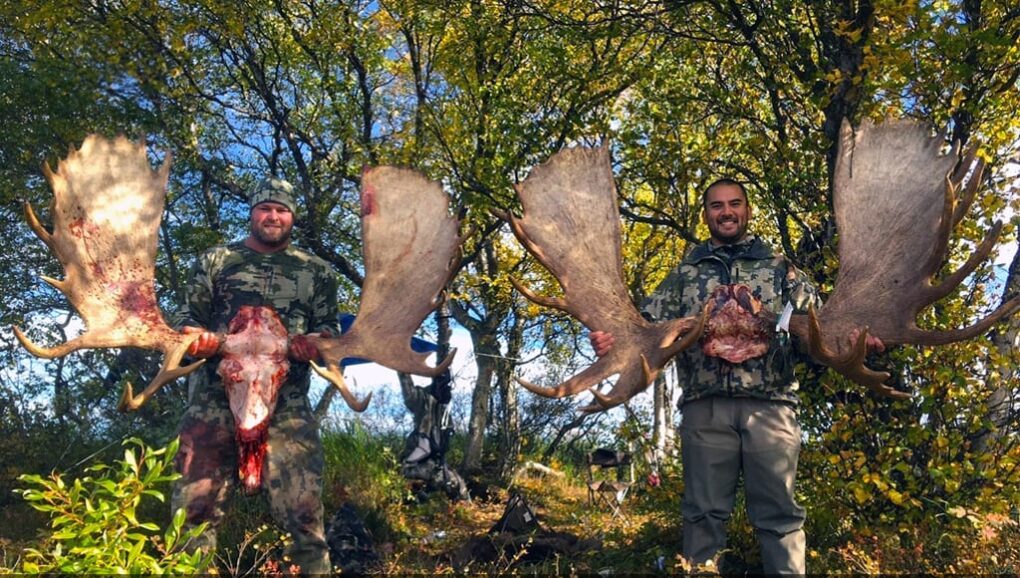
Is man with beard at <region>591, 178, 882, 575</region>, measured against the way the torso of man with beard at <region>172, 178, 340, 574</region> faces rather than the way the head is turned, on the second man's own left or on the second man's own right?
on the second man's own left

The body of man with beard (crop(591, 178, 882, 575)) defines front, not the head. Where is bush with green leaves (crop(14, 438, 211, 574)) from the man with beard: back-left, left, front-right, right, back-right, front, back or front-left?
front-right

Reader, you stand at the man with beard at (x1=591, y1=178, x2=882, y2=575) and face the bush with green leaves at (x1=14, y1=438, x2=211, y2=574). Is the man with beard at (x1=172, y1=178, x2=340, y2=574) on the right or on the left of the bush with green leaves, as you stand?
right

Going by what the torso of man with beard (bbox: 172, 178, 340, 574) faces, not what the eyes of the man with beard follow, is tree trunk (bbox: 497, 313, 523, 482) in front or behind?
behind

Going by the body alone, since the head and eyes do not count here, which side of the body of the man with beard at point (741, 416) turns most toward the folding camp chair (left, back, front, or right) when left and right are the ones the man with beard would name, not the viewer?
back

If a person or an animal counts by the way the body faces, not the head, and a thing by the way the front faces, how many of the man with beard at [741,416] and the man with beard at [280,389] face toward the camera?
2

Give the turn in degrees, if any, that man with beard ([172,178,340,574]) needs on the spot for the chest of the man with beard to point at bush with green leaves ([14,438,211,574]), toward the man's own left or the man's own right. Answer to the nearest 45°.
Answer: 0° — they already face it

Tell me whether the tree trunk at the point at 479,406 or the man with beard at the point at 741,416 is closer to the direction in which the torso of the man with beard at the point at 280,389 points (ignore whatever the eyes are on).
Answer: the man with beard

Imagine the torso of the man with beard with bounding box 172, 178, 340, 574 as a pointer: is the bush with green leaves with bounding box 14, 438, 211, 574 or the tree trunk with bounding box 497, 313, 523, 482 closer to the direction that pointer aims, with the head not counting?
the bush with green leaves

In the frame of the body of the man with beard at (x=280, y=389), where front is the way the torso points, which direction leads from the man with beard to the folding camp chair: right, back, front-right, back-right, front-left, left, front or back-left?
back-left

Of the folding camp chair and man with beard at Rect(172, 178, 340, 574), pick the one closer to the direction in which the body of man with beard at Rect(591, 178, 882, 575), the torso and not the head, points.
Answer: the man with beard

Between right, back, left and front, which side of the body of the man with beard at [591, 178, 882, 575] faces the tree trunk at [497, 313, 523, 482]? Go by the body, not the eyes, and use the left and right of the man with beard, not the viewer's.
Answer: back

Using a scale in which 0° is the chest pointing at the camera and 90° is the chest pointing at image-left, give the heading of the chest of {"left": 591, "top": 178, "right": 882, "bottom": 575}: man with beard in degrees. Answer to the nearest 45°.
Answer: approximately 0°
